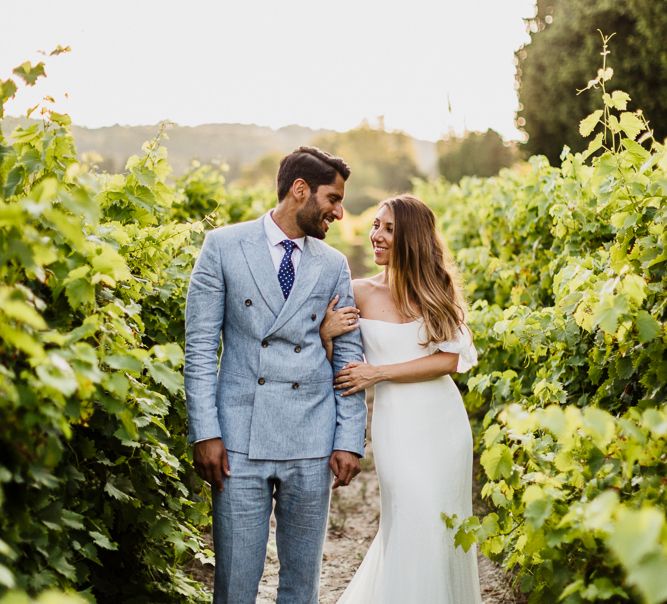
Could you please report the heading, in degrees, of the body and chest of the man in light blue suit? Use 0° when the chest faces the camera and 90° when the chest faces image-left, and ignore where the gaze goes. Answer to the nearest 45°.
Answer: approximately 0°

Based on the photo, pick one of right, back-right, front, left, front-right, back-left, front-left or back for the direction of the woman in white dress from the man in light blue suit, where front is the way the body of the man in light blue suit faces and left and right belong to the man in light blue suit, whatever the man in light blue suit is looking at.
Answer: back-left
